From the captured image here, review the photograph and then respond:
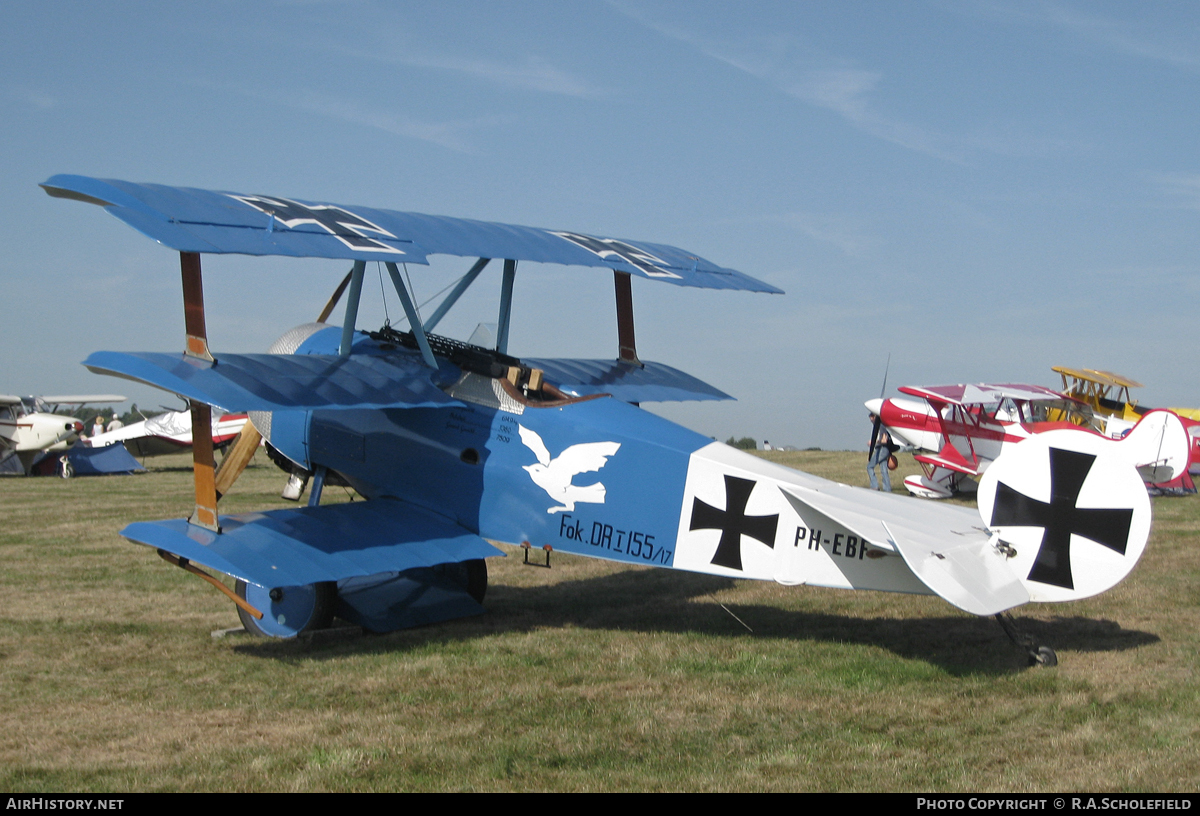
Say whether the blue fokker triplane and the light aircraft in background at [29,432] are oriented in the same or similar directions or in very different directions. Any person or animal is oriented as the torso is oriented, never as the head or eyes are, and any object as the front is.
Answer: very different directions

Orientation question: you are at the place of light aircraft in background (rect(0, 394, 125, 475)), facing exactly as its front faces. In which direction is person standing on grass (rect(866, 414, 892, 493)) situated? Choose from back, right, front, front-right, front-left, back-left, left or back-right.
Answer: front

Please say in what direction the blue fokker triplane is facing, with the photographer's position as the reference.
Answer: facing away from the viewer and to the left of the viewer

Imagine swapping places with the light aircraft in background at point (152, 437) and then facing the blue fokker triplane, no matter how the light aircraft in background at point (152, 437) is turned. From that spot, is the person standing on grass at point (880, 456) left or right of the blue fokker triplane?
left

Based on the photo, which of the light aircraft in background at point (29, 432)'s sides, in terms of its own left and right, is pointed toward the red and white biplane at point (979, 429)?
front

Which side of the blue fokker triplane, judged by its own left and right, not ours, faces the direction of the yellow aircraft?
right

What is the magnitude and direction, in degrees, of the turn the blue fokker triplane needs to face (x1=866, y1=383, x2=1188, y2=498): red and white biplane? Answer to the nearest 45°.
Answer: approximately 90° to its right

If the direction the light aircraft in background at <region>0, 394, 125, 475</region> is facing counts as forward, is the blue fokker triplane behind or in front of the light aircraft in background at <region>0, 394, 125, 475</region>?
in front

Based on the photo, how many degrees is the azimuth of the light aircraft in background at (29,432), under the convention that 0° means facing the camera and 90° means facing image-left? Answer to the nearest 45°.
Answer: approximately 315°

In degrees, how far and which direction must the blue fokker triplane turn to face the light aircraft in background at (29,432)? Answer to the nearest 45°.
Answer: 0° — it already faces it

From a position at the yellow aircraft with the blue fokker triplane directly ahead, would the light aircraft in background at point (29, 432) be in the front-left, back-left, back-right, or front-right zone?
front-right

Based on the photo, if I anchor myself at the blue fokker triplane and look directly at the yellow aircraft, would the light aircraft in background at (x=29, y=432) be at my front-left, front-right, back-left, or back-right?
front-left
